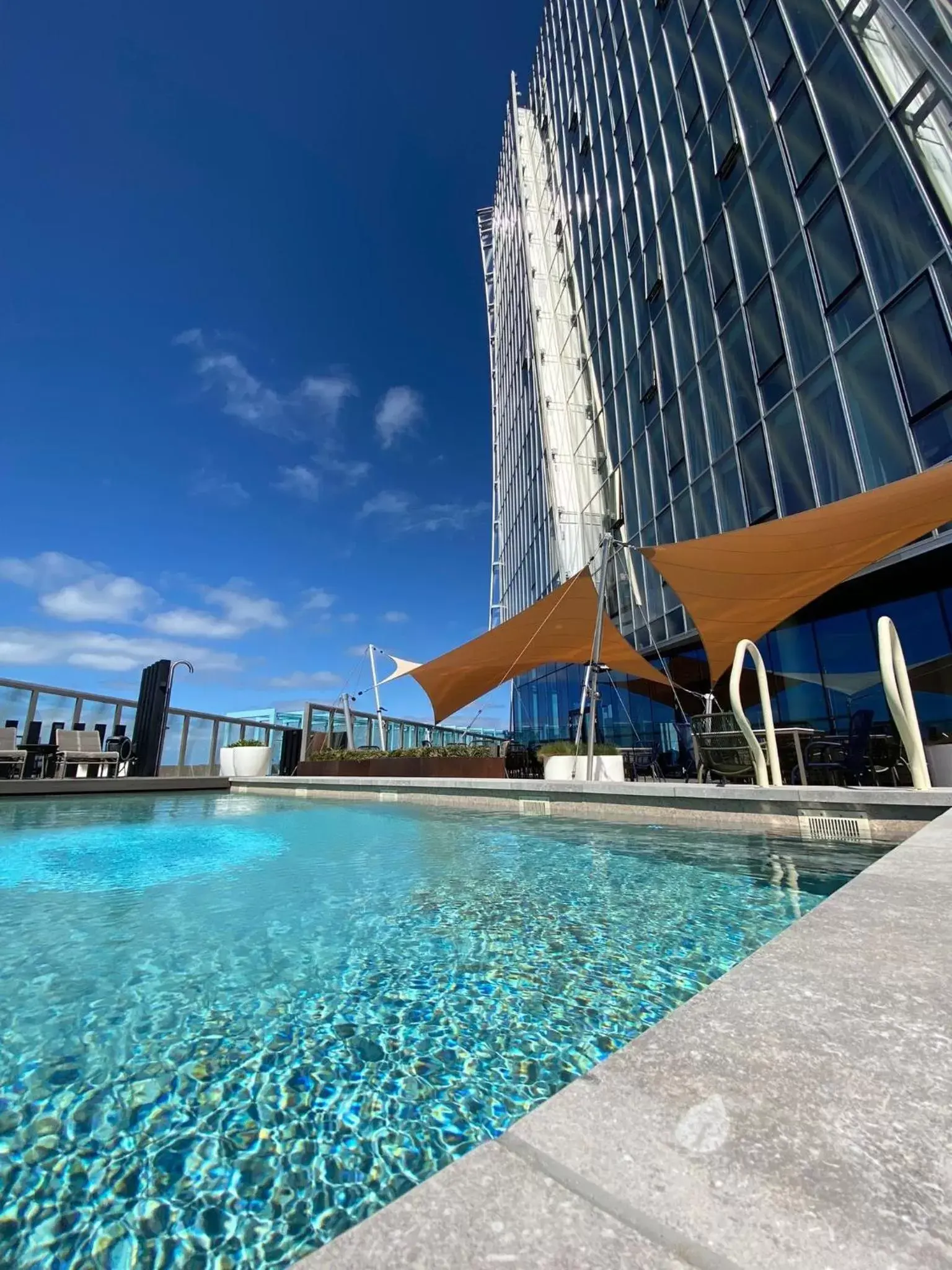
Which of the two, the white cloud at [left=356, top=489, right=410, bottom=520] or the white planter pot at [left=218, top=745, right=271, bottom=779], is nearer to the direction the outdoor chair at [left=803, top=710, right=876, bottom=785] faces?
the white planter pot

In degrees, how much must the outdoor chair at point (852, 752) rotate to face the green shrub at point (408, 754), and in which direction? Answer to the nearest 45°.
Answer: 0° — it already faces it

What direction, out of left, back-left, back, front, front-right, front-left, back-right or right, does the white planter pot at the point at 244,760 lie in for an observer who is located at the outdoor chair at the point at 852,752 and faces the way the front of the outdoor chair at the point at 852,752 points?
front

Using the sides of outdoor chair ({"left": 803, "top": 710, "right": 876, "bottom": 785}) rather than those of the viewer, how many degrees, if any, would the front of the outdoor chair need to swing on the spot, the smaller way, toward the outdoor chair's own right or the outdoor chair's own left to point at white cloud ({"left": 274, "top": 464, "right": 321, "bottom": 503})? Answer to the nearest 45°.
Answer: approximately 45° to the outdoor chair's own right

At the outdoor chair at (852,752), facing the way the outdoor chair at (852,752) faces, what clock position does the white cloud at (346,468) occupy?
The white cloud is roughly at 1 o'clock from the outdoor chair.

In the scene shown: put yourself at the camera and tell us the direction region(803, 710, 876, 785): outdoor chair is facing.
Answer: facing to the left of the viewer

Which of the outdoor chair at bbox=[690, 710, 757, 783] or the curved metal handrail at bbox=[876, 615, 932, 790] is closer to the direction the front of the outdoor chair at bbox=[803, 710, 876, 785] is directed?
the outdoor chair

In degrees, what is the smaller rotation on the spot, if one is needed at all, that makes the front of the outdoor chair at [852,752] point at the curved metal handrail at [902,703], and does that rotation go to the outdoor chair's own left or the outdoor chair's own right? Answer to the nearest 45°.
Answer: approximately 90° to the outdoor chair's own left

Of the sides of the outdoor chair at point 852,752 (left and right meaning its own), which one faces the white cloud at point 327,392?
front

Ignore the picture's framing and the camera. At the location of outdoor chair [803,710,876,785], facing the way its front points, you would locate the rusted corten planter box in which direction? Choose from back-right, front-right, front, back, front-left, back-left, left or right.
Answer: front

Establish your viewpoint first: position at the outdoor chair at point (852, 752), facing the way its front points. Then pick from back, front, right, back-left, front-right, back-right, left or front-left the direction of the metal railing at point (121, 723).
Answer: front

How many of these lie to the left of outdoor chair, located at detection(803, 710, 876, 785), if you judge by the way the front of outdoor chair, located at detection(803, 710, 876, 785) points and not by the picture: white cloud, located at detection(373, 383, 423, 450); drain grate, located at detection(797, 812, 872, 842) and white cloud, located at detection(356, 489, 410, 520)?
1

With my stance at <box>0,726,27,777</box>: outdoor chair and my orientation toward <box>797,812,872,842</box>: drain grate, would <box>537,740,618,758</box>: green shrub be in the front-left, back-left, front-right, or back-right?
front-left
